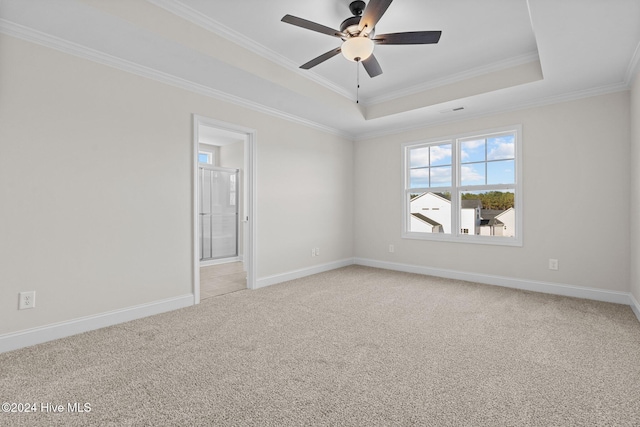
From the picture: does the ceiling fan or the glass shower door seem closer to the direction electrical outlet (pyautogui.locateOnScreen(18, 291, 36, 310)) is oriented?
the ceiling fan

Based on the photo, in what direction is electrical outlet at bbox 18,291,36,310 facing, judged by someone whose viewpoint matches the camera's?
facing the viewer

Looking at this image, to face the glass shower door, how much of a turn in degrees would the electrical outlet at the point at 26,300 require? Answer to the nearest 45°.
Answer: approximately 135° to its left

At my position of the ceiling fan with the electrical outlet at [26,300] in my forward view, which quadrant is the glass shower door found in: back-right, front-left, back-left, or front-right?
front-right

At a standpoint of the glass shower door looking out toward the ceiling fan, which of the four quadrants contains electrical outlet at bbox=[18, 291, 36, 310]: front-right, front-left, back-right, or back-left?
front-right

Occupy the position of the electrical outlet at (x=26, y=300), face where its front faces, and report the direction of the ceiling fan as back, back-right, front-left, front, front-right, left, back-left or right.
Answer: front-left

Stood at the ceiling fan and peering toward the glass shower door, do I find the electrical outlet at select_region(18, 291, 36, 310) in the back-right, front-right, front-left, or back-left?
front-left
